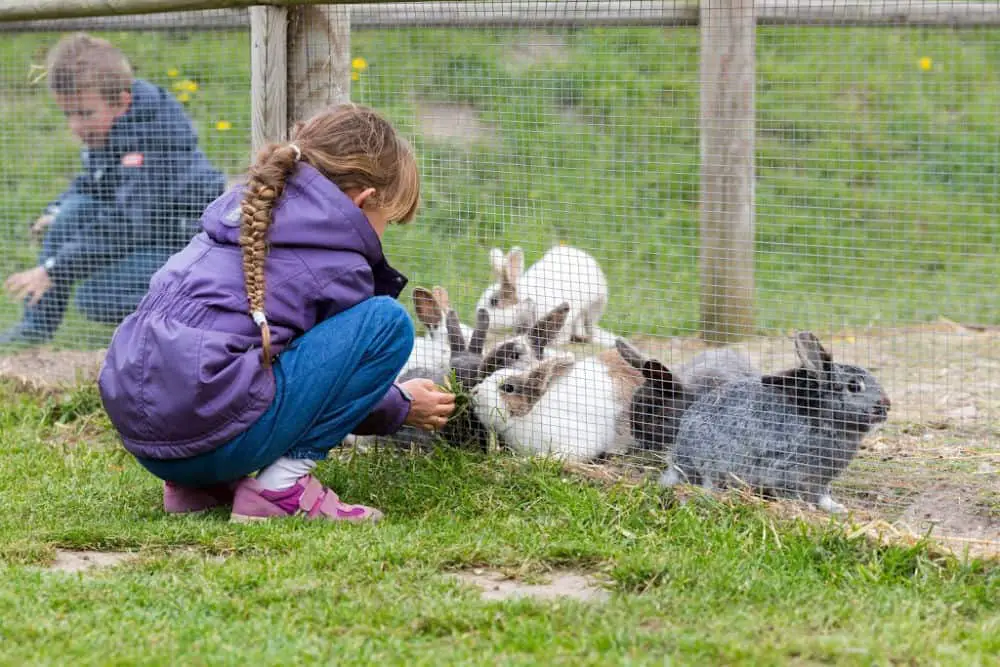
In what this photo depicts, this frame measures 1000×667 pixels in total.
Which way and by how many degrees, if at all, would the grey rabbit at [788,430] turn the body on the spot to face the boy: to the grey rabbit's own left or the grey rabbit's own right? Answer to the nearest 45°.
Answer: approximately 135° to the grey rabbit's own left

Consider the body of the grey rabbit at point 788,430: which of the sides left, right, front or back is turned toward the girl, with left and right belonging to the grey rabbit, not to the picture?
back

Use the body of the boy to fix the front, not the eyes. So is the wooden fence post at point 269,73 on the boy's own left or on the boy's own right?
on the boy's own left

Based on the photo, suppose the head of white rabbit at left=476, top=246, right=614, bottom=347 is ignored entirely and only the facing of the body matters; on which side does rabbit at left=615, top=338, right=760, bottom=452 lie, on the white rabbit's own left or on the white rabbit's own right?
on the white rabbit's own left

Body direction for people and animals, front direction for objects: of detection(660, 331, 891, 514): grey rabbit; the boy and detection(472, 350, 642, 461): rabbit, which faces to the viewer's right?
the grey rabbit

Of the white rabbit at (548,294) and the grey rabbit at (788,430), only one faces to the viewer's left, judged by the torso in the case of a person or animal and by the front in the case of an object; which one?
the white rabbit

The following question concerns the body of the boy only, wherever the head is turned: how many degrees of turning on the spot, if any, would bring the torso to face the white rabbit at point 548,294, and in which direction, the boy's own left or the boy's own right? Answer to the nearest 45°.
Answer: approximately 90° to the boy's own left

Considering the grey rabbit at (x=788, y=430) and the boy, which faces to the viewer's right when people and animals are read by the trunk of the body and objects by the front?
the grey rabbit

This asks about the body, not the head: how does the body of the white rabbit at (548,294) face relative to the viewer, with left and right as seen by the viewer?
facing to the left of the viewer

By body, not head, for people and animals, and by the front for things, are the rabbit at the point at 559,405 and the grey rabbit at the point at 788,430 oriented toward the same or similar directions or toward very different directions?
very different directions

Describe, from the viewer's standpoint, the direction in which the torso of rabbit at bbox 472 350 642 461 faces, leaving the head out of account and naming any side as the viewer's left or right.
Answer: facing to the left of the viewer

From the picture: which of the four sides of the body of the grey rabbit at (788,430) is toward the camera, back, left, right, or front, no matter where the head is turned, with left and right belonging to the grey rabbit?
right

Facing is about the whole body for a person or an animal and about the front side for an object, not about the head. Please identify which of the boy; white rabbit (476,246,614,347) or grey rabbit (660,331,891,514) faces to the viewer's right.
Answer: the grey rabbit

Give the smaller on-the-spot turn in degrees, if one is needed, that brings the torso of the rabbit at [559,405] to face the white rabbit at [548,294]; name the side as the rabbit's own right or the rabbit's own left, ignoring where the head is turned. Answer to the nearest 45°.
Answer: approximately 90° to the rabbit's own right

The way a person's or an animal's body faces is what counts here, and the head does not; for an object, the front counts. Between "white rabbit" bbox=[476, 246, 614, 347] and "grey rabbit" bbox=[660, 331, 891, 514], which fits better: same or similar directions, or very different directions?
very different directions

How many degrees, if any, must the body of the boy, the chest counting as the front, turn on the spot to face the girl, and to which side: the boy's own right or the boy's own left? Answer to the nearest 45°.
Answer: approximately 45° to the boy's own left
